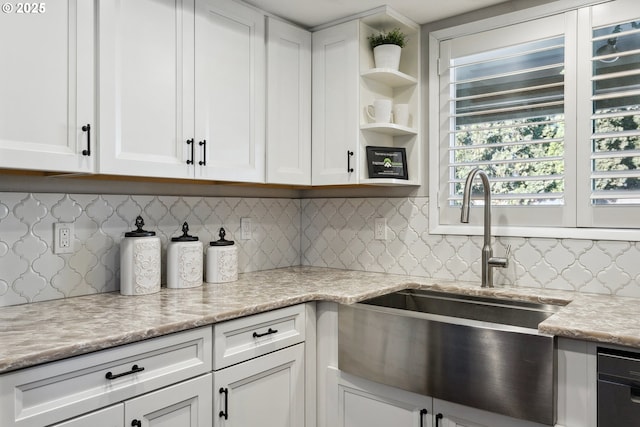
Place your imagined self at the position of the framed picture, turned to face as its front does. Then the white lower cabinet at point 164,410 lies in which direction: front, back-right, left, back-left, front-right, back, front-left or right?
front-right

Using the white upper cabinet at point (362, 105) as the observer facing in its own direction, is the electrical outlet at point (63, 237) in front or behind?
in front

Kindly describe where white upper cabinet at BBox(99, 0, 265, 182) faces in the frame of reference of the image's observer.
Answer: facing the viewer and to the right of the viewer

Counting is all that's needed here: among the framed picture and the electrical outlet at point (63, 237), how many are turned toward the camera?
2

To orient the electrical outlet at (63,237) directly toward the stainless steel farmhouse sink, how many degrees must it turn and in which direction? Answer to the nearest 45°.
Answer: approximately 45° to its left

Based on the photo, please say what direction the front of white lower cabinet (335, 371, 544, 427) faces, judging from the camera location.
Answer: facing the viewer and to the left of the viewer

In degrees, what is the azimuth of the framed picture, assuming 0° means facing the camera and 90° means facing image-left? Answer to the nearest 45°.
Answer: approximately 0°

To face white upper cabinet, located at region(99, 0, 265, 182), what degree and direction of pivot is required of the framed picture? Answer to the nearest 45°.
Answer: approximately 45° to its right

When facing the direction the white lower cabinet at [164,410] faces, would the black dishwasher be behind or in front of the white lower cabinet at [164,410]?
in front

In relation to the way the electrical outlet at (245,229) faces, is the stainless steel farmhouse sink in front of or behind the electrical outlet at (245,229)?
in front
